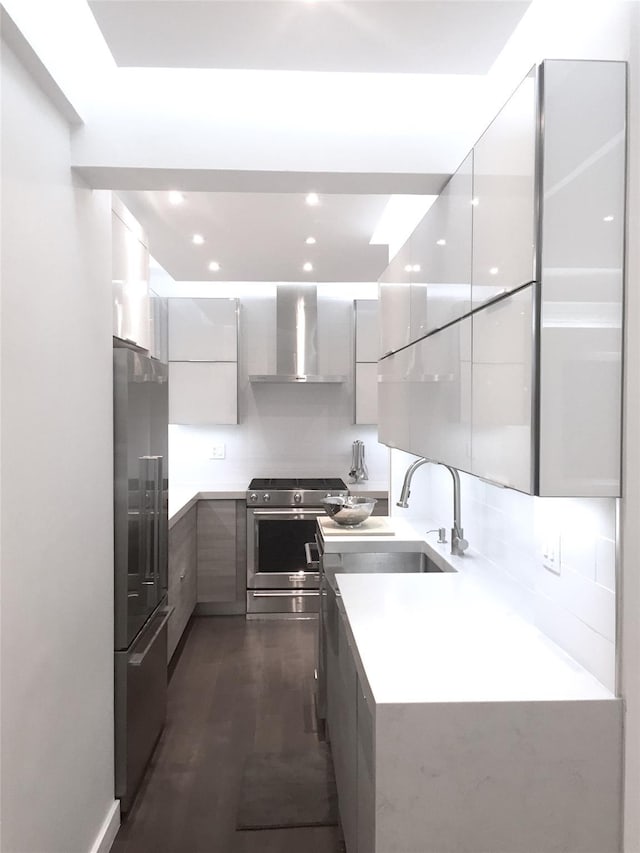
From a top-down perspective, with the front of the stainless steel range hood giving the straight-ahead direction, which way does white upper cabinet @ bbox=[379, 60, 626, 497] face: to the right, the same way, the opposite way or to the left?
to the right

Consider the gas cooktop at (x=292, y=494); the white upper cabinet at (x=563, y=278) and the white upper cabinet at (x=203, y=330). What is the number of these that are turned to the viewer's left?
1

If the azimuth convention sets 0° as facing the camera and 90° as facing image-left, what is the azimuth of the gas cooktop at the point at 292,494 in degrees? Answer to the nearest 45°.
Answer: approximately 0°

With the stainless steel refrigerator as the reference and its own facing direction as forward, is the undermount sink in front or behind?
in front

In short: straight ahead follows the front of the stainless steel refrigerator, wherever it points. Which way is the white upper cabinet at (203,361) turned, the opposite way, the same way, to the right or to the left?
to the right

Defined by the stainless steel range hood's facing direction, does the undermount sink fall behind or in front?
in front

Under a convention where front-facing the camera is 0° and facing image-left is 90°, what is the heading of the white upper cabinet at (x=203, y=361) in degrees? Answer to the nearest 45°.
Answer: approximately 0°
